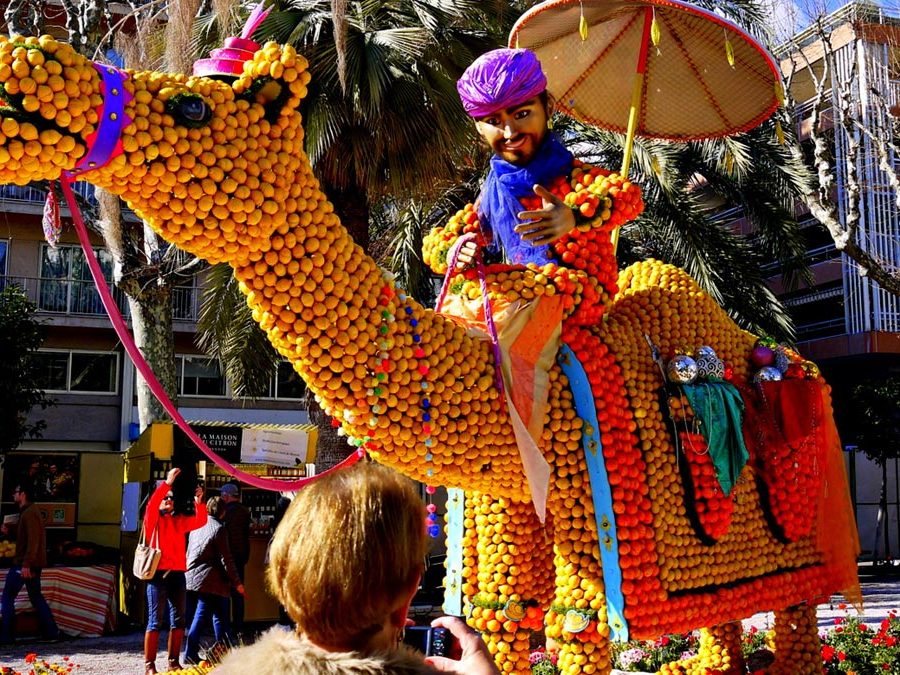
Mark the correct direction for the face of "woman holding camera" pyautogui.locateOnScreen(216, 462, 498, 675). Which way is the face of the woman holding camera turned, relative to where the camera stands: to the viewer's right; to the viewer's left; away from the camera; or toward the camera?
away from the camera

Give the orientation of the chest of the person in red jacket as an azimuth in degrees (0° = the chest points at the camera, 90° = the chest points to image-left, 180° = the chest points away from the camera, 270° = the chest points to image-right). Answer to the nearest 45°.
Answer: approximately 315°

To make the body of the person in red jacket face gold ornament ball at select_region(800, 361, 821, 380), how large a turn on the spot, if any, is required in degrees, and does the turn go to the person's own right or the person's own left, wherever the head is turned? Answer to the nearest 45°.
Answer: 0° — they already face it

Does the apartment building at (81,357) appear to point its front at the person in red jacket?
yes

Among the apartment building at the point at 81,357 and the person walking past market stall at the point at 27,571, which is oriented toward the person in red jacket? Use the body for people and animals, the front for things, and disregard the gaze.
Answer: the apartment building

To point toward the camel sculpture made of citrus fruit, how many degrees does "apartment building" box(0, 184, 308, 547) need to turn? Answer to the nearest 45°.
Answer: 0° — it already faces it

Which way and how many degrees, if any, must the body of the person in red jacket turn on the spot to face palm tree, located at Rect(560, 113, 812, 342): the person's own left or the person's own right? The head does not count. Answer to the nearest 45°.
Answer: approximately 45° to the person's own left

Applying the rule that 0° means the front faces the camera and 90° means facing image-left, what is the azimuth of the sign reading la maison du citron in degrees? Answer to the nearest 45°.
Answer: approximately 0°

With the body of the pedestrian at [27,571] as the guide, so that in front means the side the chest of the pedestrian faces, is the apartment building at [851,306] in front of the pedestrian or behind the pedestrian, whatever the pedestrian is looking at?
behind

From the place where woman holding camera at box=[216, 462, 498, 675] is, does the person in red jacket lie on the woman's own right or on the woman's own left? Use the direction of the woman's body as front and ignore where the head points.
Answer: on the woman's own left
